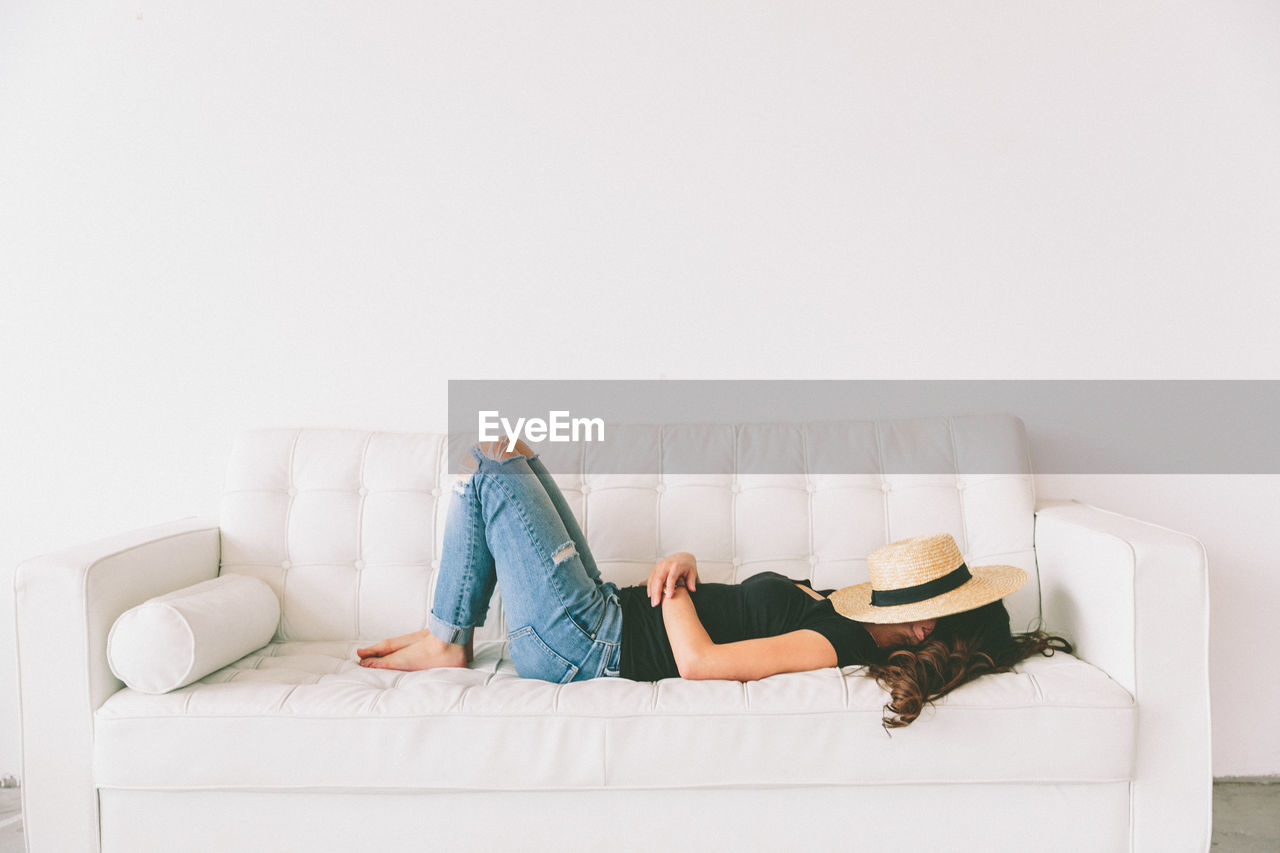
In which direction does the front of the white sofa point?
toward the camera
